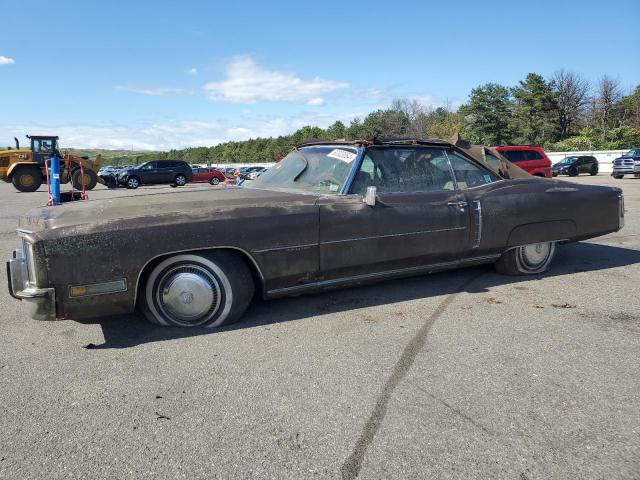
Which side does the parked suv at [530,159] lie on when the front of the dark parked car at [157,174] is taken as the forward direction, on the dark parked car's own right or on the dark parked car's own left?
on the dark parked car's own left

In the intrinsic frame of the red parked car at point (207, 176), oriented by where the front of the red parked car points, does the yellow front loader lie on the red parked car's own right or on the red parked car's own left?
on the red parked car's own left

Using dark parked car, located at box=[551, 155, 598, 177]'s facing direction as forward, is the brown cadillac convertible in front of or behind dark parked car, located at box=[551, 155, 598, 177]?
in front

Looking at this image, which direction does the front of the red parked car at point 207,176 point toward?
to the viewer's left

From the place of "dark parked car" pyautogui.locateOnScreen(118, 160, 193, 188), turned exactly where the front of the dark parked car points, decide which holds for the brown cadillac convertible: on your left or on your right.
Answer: on your left

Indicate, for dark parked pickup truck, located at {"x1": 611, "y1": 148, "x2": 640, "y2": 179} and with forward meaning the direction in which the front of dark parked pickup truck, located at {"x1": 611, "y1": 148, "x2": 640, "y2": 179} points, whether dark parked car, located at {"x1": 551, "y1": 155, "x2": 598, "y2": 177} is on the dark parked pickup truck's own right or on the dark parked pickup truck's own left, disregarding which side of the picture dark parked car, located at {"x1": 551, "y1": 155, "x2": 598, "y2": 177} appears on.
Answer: on the dark parked pickup truck's own right

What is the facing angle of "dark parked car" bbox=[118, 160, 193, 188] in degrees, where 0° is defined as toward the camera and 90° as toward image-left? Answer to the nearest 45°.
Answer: approximately 90°

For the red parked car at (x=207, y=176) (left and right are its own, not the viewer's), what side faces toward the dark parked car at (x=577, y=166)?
back

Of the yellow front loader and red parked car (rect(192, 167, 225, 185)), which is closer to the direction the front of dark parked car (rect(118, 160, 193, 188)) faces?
the yellow front loader

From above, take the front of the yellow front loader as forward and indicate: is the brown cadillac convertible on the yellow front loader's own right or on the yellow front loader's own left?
on the yellow front loader's own right

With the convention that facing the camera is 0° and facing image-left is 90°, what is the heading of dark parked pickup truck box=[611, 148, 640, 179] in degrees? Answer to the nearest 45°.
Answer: approximately 45°
